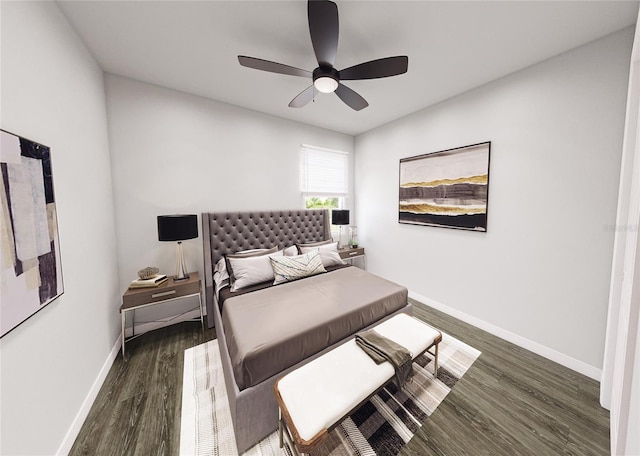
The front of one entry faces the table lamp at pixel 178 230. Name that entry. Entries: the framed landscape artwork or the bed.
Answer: the framed landscape artwork

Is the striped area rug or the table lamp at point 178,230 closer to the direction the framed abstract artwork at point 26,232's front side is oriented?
the striped area rug

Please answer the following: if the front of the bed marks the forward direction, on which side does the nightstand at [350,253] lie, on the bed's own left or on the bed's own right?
on the bed's own left

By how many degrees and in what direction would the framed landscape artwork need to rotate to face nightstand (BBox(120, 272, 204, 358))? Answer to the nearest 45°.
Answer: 0° — it already faces it

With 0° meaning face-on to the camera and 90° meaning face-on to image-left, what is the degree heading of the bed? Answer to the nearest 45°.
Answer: approximately 315°

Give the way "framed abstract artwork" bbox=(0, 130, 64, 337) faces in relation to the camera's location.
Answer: facing the viewer and to the right of the viewer

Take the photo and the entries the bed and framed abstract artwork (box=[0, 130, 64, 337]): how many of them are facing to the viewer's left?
0

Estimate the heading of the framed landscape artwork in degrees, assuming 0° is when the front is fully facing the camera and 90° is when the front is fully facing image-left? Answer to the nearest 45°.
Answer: approximately 45°

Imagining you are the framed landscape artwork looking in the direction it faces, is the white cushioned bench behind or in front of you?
in front

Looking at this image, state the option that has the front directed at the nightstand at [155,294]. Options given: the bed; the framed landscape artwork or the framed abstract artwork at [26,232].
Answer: the framed landscape artwork

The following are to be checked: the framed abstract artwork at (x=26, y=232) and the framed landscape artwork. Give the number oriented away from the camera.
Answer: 0

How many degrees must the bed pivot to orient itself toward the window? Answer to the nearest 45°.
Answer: approximately 135° to its left

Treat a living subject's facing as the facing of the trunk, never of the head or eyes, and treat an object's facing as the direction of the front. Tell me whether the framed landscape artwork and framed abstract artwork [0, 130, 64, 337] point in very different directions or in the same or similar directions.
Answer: very different directions

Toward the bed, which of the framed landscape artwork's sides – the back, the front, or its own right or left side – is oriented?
front

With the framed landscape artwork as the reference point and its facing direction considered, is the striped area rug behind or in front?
in front

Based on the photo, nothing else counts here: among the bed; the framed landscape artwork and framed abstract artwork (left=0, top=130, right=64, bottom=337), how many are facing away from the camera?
0

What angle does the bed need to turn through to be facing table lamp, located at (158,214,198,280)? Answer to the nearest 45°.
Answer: approximately 180°

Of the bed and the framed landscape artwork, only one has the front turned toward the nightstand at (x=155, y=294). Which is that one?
the framed landscape artwork
